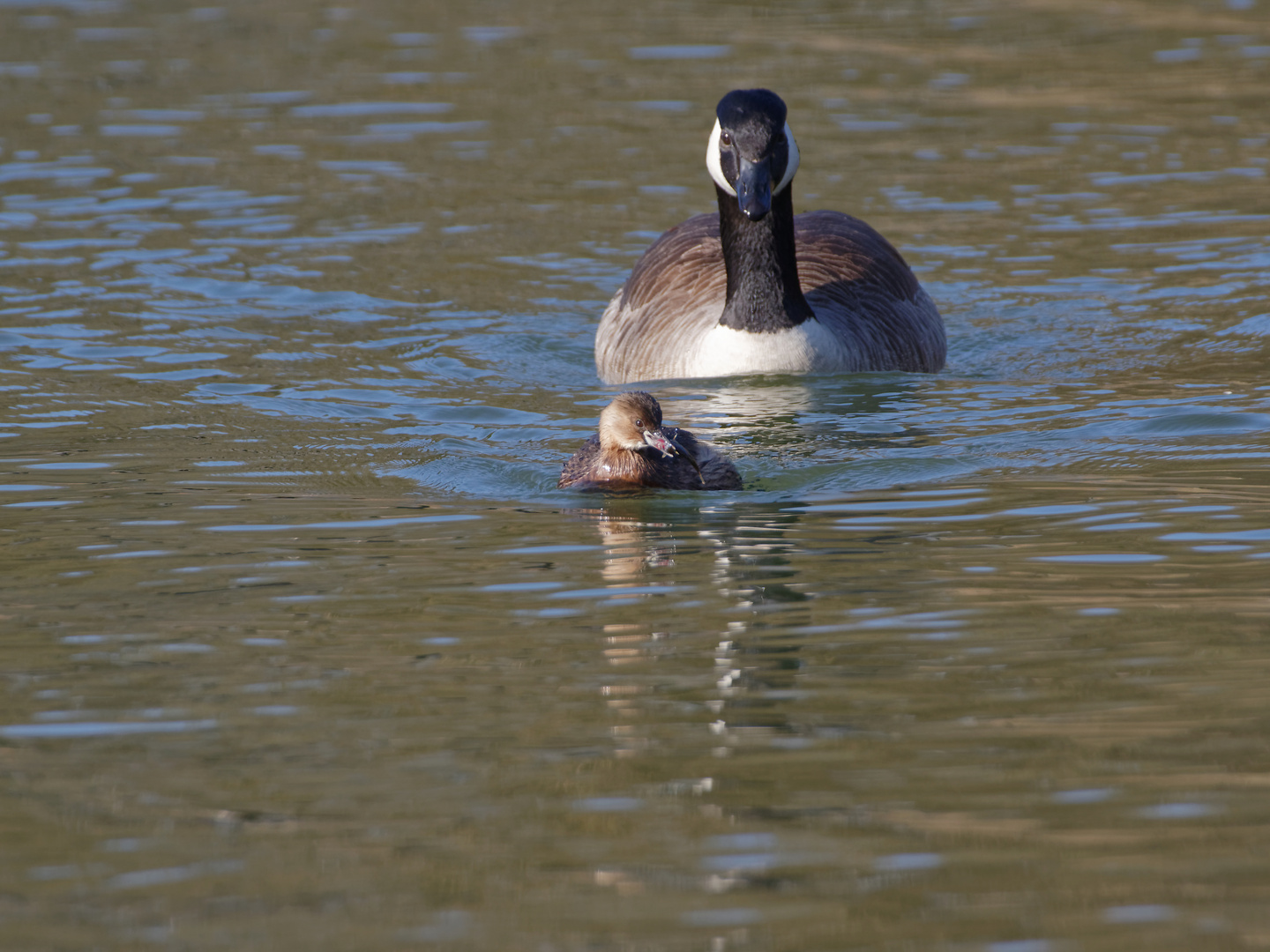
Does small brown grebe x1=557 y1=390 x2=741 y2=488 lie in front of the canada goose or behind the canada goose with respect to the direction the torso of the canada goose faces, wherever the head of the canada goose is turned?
in front

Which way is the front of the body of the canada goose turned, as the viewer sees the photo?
toward the camera
